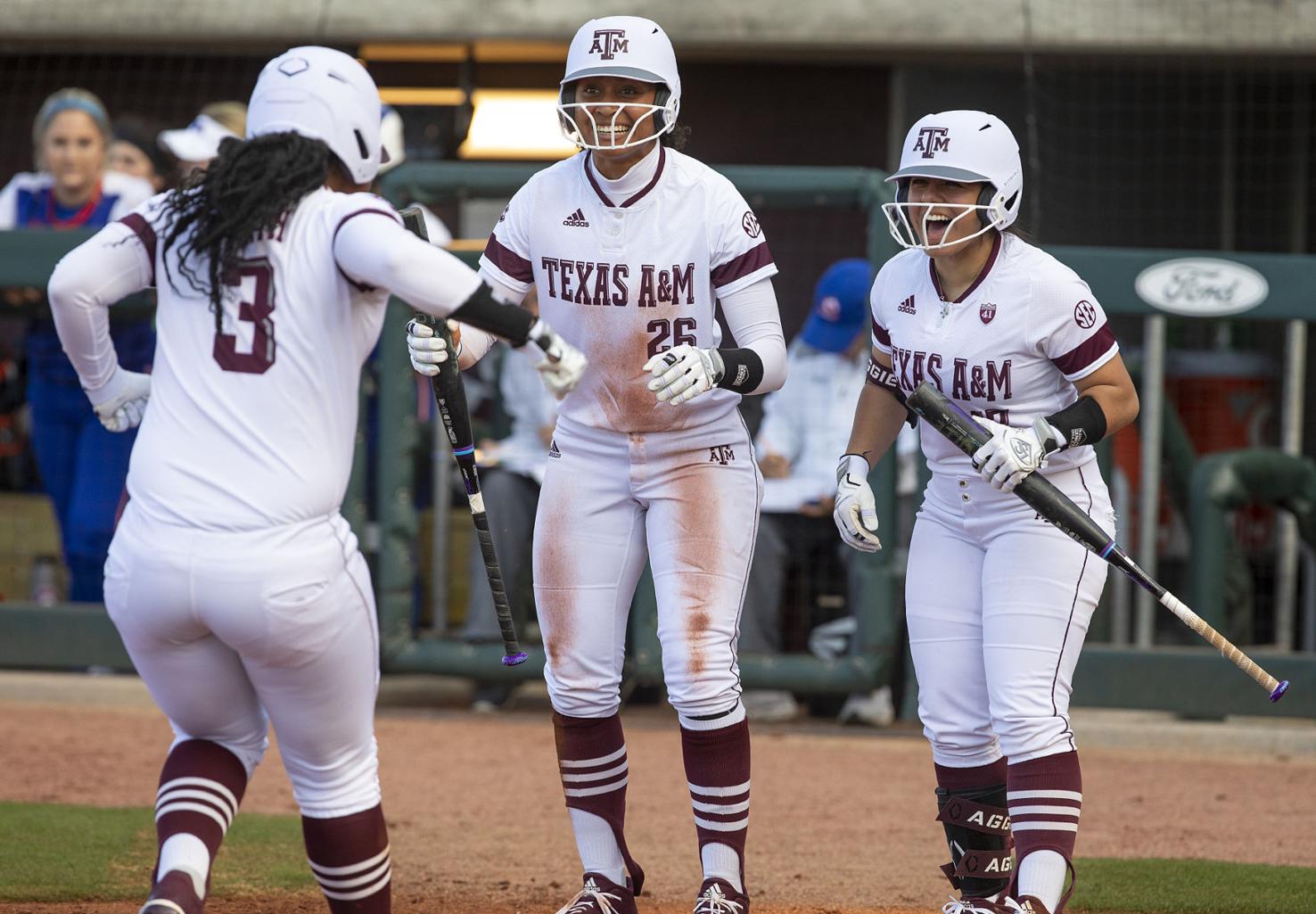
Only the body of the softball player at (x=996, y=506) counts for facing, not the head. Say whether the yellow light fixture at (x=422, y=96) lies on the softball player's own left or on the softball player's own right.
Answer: on the softball player's own right

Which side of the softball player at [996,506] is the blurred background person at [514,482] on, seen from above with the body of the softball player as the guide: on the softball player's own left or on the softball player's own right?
on the softball player's own right

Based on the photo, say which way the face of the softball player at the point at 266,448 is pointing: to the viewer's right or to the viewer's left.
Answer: to the viewer's right

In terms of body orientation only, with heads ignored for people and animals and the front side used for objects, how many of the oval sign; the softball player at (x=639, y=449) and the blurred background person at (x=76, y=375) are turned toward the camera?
3

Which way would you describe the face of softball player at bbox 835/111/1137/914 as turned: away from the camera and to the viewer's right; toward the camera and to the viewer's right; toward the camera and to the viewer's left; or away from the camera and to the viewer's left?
toward the camera and to the viewer's left

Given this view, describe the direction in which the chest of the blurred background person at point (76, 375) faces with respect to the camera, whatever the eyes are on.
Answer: toward the camera

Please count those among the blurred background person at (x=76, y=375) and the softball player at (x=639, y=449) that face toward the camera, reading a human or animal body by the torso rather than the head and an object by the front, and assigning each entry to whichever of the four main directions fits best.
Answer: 2

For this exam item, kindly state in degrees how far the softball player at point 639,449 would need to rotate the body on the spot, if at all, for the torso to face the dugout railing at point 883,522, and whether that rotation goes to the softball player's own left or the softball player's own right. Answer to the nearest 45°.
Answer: approximately 180°

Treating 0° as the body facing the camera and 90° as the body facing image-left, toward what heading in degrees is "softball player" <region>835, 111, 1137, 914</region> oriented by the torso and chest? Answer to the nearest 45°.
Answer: approximately 45°

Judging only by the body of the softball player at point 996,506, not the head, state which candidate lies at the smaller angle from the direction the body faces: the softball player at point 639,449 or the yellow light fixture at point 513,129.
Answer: the softball player

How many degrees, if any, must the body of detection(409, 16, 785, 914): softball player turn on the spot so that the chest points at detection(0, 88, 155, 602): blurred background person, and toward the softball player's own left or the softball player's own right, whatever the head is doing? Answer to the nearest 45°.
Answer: approximately 135° to the softball player's own right

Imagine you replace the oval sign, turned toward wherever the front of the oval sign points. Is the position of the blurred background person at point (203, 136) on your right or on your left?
on your right

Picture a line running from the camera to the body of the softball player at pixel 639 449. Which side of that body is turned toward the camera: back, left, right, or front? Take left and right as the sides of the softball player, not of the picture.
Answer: front
